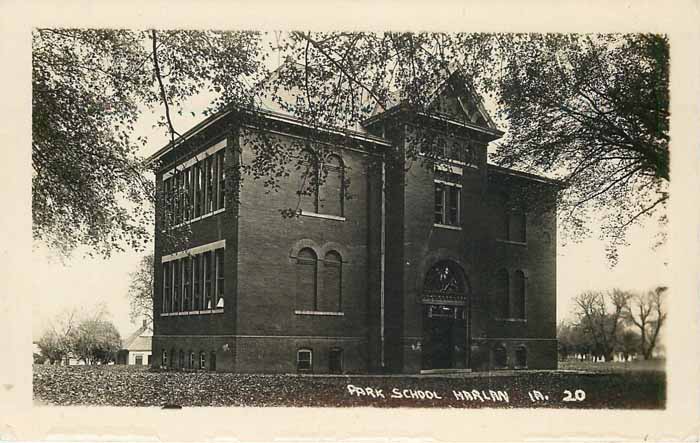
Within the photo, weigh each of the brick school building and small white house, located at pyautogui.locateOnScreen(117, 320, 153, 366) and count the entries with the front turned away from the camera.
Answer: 0

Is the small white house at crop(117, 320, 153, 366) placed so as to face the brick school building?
no

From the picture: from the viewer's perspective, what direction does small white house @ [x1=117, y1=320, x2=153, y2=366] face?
toward the camera

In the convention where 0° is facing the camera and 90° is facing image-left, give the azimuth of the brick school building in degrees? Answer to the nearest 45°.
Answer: approximately 315°

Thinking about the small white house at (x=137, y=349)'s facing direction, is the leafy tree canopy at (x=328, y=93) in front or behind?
in front
